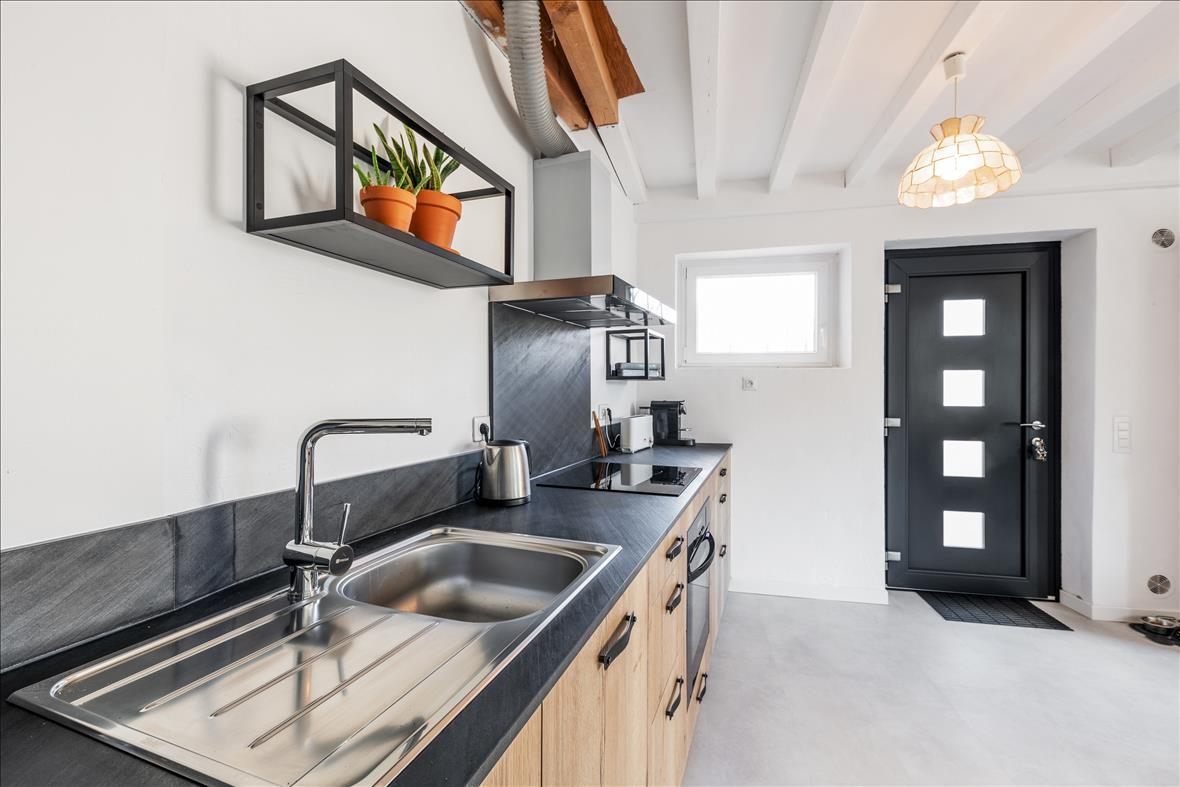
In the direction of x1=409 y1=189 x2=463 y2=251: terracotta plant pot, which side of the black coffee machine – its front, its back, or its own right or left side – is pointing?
right

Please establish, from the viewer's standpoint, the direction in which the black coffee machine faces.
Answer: facing to the right of the viewer

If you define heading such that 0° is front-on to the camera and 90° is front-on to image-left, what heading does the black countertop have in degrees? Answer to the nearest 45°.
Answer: approximately 315°

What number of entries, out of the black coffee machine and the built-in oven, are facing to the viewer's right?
2

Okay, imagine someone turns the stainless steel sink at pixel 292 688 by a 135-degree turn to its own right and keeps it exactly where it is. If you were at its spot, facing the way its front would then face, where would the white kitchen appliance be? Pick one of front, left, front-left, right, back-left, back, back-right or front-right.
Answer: back-right

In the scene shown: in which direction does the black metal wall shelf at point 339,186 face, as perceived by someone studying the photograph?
facing the viewer and to the right of the viewer

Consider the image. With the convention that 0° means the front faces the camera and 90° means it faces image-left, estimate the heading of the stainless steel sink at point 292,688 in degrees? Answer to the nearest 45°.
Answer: approximately 315°

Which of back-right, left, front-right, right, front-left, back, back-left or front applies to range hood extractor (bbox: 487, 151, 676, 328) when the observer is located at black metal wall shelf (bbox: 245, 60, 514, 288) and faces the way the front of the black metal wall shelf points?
left

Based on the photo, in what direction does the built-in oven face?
to the viewer's right

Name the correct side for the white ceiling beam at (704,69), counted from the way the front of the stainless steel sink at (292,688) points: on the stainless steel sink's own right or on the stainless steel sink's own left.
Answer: on the stainless steel sink's own left

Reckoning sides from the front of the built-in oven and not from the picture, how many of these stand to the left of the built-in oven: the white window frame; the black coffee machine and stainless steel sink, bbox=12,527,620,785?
2
